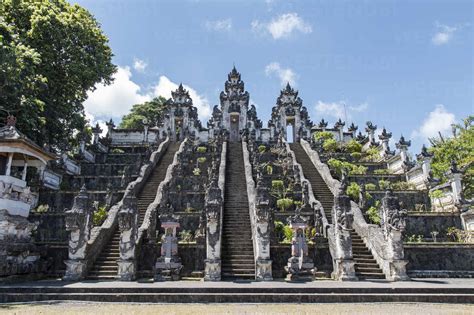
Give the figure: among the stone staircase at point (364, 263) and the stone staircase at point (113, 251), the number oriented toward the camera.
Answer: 2

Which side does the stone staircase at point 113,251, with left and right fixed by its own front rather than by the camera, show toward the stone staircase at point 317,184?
left

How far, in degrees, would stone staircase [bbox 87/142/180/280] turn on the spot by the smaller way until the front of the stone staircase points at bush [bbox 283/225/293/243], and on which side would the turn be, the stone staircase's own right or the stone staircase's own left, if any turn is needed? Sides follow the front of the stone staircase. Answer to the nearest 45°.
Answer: approximately 90° to the stone staircase's own left

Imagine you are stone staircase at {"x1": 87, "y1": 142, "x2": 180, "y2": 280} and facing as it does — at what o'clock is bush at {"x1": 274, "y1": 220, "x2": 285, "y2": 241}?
The bush is roughly at 9 o'clock from the stone staircase.

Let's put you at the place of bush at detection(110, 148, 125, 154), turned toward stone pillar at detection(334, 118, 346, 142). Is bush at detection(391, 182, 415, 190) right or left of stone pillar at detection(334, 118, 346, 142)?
right

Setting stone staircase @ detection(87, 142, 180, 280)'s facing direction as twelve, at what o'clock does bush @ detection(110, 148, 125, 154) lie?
The bush is roughly at 6 o'clock from the stone staircase.

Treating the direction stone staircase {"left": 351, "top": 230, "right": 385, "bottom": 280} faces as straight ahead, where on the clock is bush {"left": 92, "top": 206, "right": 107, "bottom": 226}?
The bush is roughly at 3 o'clock from the stone staircase.

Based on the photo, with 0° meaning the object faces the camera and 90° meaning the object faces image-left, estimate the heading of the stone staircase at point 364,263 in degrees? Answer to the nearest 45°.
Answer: approximately 0°

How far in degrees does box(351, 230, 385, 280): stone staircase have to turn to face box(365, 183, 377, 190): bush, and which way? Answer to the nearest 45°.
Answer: approximately 180°

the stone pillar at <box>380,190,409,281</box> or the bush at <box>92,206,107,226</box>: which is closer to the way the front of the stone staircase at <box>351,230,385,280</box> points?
the stone pillar

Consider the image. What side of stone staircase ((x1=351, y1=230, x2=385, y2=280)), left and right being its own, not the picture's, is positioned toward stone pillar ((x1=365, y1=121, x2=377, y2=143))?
back

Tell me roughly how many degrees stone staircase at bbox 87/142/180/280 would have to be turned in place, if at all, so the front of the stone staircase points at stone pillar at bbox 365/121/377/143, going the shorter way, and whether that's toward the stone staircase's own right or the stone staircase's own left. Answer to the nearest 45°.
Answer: approximately 135° to the stone staircase's own left

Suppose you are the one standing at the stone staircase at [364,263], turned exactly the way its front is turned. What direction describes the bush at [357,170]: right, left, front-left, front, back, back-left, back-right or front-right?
back
